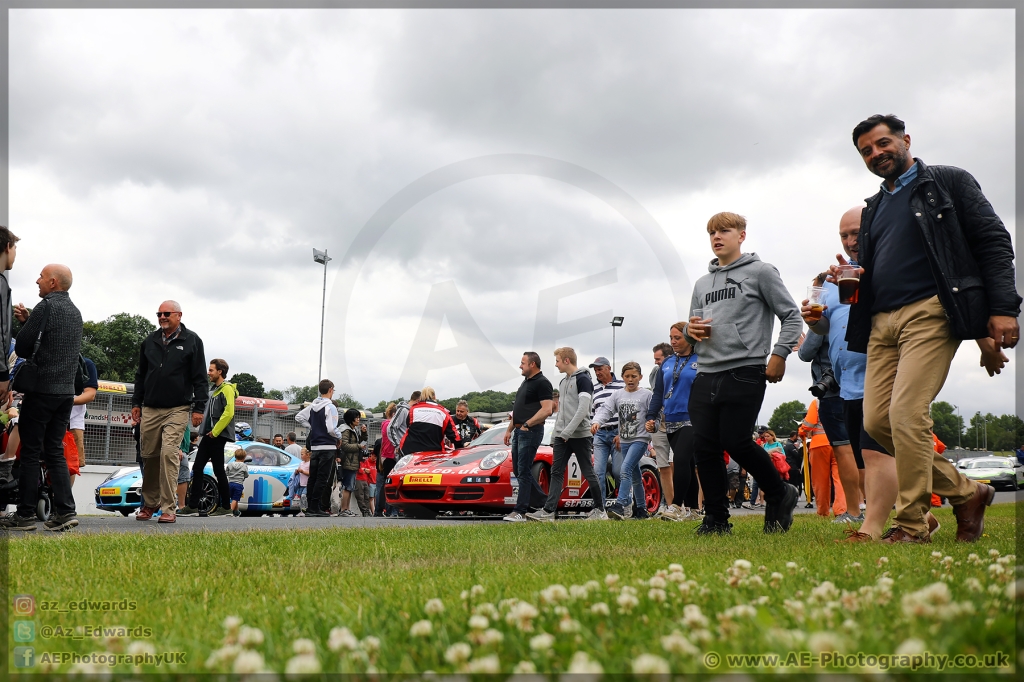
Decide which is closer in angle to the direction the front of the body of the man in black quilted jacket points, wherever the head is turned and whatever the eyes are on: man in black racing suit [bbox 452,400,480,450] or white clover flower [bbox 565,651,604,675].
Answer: the white clover flower

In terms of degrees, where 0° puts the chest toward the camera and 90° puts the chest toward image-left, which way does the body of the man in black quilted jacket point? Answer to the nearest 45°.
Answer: approximately 45°

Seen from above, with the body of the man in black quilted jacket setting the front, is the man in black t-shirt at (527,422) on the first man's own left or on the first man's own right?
on the first man's own right

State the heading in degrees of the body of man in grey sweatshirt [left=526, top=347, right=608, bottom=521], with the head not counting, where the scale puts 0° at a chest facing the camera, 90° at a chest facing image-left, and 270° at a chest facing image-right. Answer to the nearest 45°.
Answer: approximately 45°

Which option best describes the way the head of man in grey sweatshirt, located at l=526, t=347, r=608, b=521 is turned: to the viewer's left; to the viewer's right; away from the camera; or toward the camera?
to the viewer's left
